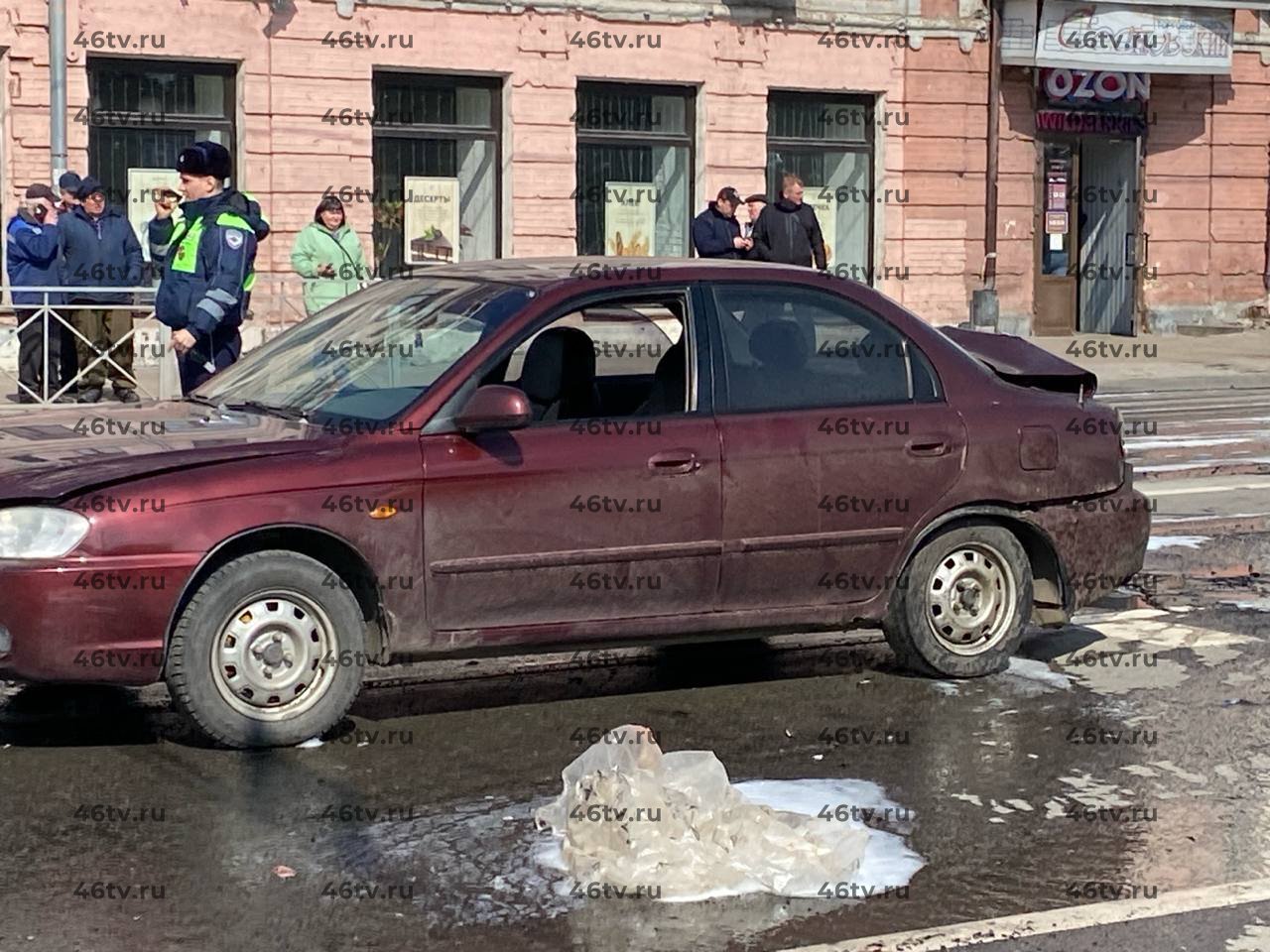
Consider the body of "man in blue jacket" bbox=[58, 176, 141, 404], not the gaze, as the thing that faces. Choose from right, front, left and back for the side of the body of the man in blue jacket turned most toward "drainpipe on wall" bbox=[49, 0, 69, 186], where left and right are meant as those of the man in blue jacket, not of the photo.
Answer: back

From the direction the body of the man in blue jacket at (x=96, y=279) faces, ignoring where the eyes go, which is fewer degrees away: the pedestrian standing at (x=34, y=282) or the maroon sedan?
the maroon sedan

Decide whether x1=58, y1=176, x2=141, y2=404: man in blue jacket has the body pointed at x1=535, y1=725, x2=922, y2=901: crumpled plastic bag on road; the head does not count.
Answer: yes

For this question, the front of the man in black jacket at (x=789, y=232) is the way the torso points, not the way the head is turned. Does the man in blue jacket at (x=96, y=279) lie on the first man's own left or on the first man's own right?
on the first man's own right

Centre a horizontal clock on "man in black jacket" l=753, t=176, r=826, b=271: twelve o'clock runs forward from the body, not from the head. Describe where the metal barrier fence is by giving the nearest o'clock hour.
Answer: The metal barrier fence is roughly at 2 o'clock from the man in black jacket.

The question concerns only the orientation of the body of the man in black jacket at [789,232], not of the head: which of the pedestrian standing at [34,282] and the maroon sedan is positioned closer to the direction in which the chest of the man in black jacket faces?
the maroon sedan

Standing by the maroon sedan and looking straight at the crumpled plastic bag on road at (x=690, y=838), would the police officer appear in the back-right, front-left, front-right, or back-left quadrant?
back-right

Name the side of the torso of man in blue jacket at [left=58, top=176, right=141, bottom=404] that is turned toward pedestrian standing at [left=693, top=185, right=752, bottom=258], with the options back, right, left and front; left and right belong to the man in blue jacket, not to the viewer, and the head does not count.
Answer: left

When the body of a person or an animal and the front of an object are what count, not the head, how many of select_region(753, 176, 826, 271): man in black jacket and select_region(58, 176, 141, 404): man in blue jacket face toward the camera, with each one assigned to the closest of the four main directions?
2

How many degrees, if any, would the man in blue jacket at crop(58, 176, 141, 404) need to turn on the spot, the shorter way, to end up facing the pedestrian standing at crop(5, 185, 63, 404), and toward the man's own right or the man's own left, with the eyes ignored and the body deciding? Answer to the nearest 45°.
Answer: approximately 90° to the man's own right
